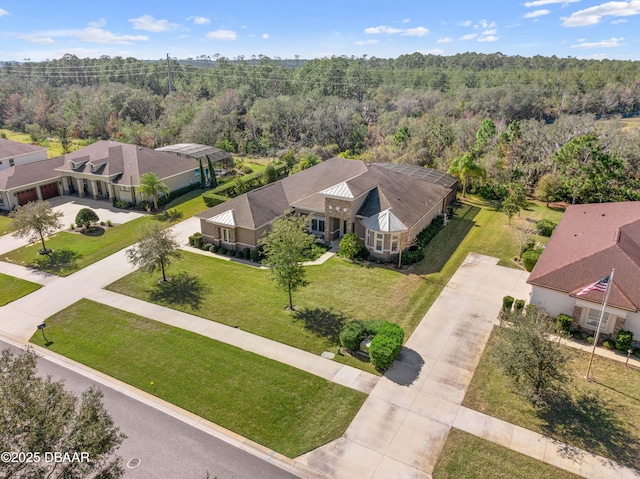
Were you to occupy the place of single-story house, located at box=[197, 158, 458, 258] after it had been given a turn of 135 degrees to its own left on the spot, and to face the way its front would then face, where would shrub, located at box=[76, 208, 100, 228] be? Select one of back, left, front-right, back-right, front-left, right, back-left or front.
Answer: back

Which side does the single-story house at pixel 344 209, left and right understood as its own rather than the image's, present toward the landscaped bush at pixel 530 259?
left

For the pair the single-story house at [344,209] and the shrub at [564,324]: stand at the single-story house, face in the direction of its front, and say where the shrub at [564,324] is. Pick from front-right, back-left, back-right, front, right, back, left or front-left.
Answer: left

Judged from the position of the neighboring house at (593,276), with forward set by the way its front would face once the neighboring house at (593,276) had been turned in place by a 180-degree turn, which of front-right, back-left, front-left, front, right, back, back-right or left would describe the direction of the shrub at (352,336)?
back-left

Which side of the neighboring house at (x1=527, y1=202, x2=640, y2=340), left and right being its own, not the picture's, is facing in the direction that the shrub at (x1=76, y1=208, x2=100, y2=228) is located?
right

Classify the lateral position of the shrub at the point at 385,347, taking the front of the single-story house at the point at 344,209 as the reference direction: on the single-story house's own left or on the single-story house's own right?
on the single-story house's own left

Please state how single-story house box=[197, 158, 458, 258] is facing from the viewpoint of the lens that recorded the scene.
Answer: facing the viewer and to the left of the viewer

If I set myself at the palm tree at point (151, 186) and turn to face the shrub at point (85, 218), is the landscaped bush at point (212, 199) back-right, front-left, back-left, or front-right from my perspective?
back-left

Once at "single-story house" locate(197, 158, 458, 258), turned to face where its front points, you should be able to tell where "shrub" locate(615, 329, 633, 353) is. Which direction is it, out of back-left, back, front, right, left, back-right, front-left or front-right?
left

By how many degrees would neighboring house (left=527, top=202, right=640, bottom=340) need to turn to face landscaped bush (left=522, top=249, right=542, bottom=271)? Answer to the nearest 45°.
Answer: approximately 135° to its right

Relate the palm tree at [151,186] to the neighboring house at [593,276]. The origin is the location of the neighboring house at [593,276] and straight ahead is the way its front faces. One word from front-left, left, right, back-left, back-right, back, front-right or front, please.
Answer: right

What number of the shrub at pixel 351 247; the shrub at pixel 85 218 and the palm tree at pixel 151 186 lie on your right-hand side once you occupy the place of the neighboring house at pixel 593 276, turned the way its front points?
3

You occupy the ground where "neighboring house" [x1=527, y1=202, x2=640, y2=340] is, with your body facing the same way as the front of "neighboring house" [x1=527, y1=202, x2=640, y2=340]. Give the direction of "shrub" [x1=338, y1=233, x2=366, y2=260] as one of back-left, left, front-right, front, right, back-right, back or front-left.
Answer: right

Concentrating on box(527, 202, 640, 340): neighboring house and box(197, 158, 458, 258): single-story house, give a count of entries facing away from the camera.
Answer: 0

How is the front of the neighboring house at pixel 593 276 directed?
toward the camera

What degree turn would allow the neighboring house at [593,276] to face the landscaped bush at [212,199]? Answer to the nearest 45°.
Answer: approximately 90° to its right

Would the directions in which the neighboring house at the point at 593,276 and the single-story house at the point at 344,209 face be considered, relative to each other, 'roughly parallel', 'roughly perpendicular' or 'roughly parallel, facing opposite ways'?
roughly parallel

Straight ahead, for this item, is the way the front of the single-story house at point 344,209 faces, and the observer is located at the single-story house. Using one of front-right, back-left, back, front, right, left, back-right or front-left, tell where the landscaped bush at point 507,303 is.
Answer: left

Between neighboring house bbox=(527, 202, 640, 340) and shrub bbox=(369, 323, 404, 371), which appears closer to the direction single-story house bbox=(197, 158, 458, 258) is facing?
the shrub
